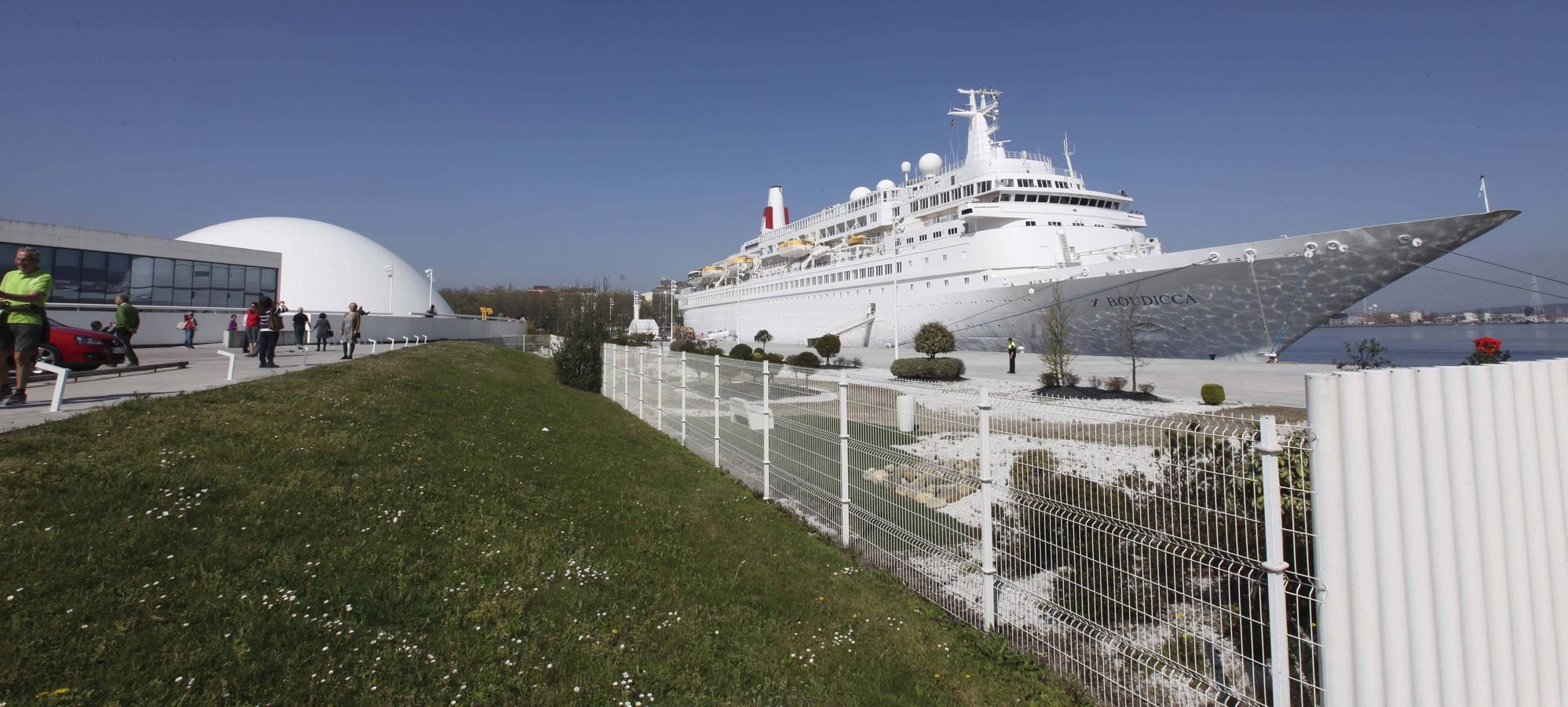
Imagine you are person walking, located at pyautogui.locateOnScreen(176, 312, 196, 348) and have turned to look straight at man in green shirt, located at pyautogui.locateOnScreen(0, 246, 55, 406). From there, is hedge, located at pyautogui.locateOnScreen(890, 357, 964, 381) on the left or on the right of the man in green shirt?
left

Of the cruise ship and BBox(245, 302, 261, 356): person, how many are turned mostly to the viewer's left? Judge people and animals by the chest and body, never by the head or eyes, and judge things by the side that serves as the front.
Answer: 0

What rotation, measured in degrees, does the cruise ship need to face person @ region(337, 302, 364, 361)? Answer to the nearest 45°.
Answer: approximately 90° to its right

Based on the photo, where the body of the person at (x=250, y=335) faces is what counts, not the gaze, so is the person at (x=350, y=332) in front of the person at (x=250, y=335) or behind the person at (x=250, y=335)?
in front

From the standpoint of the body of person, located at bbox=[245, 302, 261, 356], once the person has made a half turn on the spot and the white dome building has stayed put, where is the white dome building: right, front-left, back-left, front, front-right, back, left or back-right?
front

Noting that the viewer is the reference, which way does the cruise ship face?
facing the viewer and to the right of the viewer

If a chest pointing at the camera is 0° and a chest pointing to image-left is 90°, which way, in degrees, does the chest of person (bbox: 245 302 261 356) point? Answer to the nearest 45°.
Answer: approximately 0°

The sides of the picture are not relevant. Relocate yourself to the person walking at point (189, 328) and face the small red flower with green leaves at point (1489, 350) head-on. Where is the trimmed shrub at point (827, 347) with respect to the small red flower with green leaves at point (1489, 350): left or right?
left
